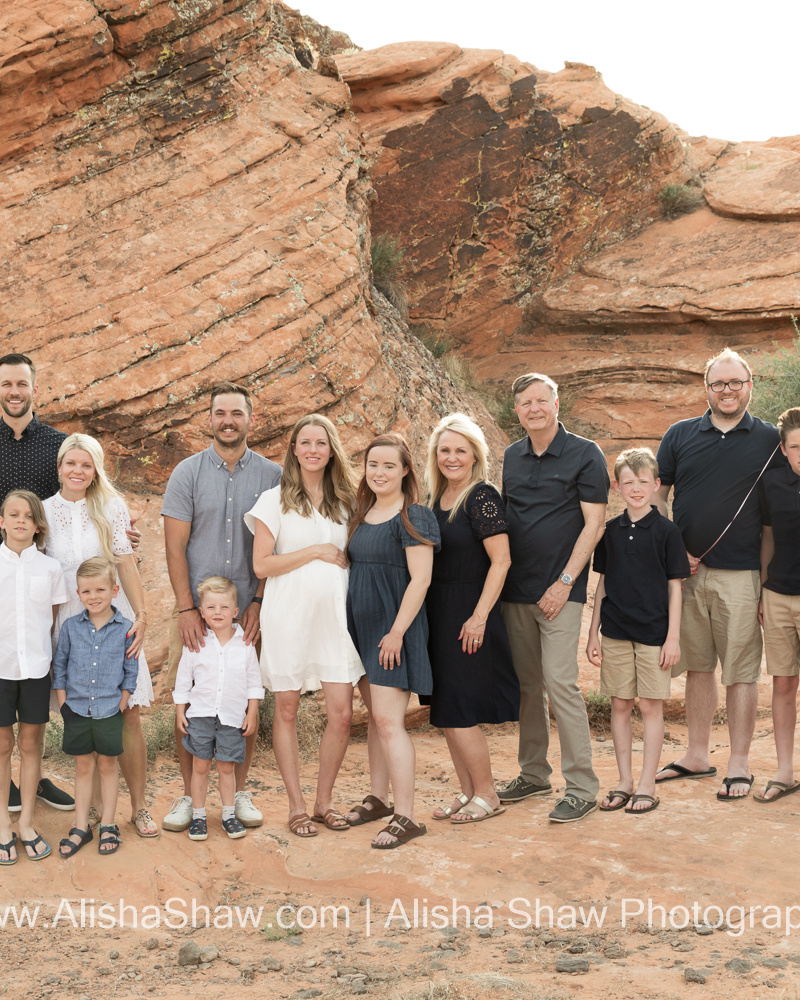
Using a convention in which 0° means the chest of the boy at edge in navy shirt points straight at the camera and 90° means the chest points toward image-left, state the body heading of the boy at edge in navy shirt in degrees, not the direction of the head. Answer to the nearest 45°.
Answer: approximately 0°

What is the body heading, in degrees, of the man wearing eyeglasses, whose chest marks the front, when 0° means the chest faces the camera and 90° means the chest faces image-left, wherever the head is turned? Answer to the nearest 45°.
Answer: approximately 0°

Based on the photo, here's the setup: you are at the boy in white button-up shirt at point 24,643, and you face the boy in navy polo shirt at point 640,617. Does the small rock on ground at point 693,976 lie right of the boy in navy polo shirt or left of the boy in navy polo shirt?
right

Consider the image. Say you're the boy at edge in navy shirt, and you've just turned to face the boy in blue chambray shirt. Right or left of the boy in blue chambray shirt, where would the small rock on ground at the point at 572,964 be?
left

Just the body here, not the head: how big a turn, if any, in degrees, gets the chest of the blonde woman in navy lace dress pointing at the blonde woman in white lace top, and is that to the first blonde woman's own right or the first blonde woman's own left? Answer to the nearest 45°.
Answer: approximately 45° to the first blonde woman's own right
